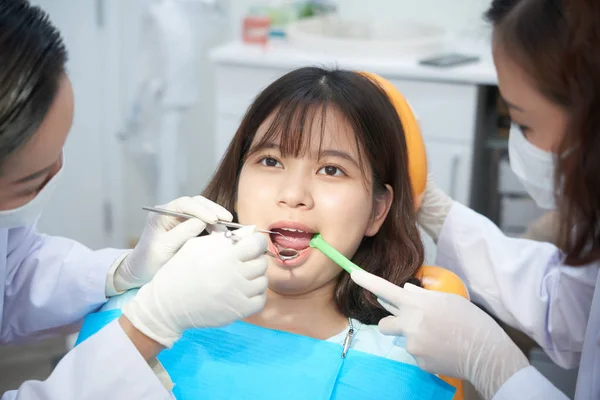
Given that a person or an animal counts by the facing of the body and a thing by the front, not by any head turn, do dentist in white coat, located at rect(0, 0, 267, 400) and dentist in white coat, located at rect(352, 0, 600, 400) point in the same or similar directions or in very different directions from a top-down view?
very different directions

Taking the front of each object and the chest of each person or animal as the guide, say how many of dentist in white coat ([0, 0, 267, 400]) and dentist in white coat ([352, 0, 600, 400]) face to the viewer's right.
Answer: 1

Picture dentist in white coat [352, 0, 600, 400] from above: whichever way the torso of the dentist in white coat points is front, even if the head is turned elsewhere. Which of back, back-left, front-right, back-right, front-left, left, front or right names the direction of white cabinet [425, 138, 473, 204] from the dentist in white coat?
right

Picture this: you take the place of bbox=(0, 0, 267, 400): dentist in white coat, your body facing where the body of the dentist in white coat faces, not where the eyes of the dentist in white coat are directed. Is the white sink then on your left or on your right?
on your left

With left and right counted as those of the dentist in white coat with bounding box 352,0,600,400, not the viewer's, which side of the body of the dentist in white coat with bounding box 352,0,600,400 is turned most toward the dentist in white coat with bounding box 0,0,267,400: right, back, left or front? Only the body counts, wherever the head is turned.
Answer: front

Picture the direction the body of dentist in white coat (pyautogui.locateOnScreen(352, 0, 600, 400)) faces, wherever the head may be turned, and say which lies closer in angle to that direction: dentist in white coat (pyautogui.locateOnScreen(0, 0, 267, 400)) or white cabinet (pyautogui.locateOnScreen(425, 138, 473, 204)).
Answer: the dentist in white coat

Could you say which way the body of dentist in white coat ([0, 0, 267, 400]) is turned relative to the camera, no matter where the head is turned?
to the viewer's right

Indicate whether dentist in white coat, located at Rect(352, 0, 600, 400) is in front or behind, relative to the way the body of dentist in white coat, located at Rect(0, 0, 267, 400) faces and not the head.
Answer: in front

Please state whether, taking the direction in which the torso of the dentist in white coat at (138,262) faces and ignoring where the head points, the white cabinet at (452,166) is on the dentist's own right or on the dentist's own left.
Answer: on the dentist's own left

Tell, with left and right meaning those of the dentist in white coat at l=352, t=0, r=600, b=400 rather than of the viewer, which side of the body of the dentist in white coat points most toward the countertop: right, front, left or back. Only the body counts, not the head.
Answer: right

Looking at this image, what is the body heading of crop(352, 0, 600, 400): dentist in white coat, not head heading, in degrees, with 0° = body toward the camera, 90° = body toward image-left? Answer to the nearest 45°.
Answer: approximately 90°
